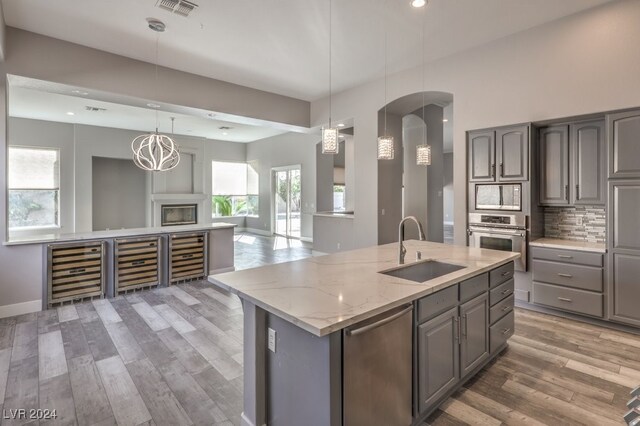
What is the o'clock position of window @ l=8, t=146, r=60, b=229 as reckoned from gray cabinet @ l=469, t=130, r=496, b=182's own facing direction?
The window is roughly at 3 o'clock from the gray cabinet.

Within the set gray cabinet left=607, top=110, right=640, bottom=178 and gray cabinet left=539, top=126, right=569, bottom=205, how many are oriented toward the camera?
2

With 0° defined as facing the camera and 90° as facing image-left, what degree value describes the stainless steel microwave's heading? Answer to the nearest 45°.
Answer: approximately 0°

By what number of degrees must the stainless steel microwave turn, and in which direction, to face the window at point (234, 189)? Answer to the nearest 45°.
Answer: approximately 135° to its right

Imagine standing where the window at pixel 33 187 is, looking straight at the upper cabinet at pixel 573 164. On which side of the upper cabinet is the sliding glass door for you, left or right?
left

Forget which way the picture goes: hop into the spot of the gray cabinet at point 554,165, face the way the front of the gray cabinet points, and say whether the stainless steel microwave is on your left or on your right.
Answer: on your right
